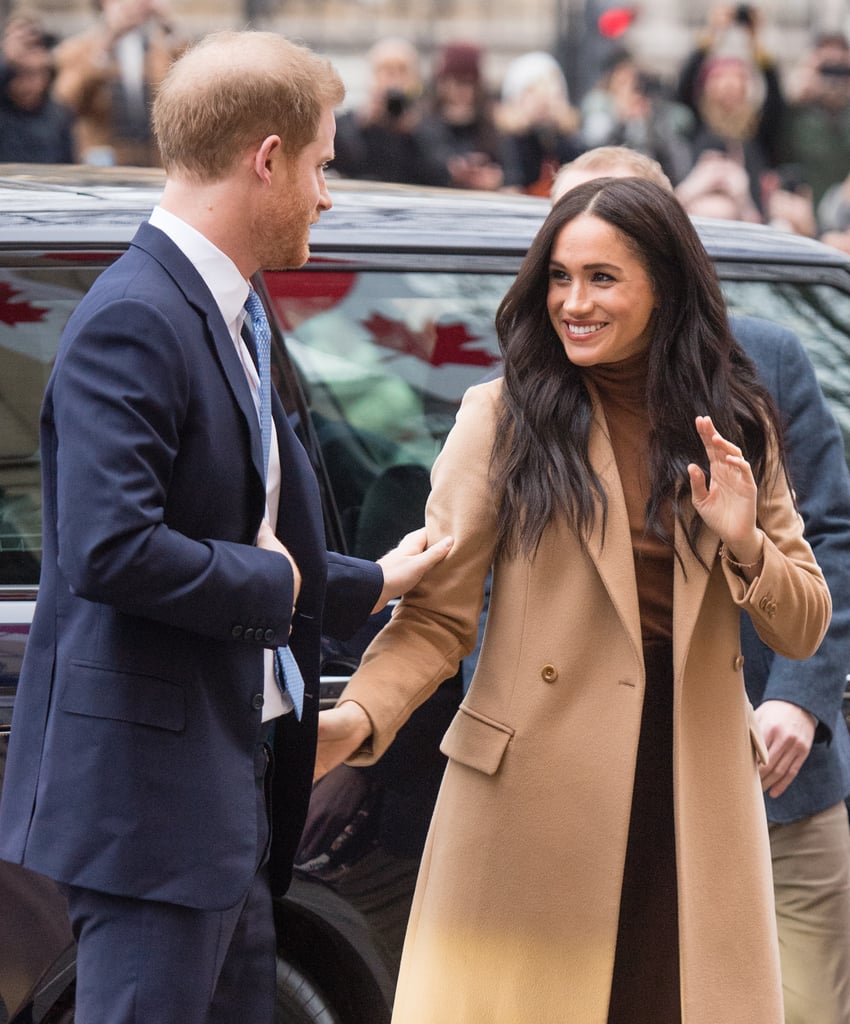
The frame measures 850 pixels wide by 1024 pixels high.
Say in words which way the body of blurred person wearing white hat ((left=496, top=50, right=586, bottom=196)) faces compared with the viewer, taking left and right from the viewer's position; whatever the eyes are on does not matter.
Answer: facing the viewer

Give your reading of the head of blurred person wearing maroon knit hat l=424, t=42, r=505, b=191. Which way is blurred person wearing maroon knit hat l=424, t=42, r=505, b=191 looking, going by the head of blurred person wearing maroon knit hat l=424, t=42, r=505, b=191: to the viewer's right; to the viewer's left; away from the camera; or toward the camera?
toward the camera

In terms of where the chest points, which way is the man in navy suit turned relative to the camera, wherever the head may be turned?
to the viewer's right

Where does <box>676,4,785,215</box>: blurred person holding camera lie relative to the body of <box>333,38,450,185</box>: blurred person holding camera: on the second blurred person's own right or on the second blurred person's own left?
on the second blurred person's own left

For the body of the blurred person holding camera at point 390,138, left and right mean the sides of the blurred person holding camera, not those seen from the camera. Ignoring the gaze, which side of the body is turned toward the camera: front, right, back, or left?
front

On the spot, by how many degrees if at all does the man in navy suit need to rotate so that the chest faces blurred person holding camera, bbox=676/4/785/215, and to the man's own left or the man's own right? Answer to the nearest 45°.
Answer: approximately 90° to the man's own left

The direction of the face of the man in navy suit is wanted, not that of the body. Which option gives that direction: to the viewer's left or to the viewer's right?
to the viewer's right

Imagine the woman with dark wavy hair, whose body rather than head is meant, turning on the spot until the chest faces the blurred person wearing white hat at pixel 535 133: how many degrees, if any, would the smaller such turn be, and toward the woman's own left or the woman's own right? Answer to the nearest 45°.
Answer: approximately 180°

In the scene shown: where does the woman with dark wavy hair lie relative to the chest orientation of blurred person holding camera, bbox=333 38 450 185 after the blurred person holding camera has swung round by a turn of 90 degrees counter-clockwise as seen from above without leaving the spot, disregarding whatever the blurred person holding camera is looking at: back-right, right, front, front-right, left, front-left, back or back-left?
right

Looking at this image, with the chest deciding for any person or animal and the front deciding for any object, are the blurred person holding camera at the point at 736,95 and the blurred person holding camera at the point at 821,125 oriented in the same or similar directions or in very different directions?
same or similar directions

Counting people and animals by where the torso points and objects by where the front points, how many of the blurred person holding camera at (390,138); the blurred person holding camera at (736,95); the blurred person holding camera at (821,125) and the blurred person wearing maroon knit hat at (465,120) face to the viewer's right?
0

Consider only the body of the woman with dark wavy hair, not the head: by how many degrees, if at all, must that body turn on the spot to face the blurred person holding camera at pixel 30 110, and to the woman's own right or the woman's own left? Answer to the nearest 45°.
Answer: approximately 135° to the woman's own right

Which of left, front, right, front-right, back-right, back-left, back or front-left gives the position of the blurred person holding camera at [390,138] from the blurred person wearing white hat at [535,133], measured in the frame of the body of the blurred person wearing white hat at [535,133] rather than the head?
front-right

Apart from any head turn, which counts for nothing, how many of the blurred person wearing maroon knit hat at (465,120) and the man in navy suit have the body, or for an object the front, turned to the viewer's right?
1

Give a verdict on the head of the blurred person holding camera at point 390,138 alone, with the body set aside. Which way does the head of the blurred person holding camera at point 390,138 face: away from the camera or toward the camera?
toward the camera

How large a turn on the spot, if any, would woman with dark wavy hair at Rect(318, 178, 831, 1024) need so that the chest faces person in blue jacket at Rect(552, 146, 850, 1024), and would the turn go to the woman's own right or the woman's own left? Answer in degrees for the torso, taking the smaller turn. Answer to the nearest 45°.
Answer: approximately 135° to the woman's own left

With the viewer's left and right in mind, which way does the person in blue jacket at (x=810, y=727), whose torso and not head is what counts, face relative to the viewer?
facing the viewer and to the left of the viewer
